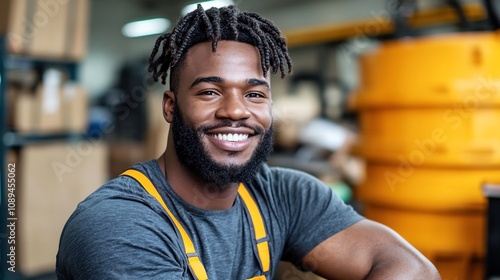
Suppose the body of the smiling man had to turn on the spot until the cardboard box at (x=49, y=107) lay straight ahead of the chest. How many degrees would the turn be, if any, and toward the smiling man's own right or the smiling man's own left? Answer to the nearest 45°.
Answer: approximately 180°

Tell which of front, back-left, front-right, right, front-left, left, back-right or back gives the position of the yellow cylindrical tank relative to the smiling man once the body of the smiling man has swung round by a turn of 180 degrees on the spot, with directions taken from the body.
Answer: right

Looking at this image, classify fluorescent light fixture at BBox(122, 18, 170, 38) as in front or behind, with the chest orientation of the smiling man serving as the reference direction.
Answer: behind

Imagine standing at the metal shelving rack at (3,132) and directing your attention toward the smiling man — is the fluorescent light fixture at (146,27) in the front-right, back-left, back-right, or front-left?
back-left

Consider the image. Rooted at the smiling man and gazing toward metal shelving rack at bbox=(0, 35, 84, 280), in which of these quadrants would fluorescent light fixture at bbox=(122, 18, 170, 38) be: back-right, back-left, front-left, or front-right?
front-right

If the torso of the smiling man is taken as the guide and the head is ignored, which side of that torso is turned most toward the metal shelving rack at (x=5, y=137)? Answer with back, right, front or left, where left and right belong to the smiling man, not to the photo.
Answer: back

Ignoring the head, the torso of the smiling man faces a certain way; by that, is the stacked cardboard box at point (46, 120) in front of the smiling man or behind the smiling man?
behind

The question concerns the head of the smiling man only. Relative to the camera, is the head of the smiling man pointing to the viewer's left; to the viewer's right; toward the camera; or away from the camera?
toward the camera

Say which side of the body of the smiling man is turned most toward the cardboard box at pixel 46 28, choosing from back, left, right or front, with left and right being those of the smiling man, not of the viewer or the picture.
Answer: back
